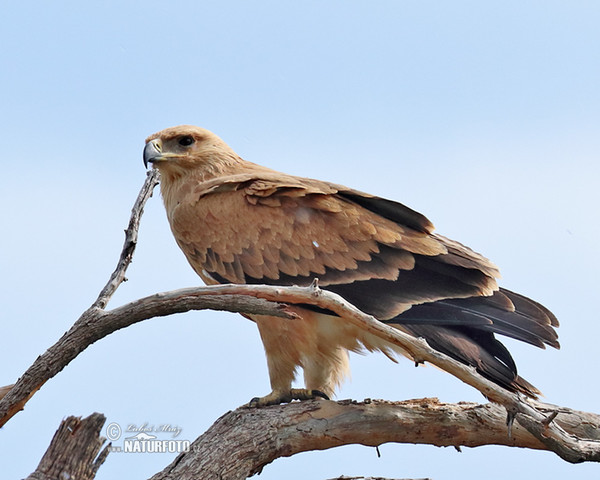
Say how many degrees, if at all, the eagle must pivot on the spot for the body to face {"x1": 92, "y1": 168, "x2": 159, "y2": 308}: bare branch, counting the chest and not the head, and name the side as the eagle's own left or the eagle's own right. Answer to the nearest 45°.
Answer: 0° — it already faces it

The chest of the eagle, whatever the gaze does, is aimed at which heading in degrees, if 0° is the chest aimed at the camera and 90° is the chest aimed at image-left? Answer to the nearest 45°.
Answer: approximately 90°

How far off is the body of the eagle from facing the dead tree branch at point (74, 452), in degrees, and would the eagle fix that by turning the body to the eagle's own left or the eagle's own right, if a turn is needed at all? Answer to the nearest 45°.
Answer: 0° — it already faces it
